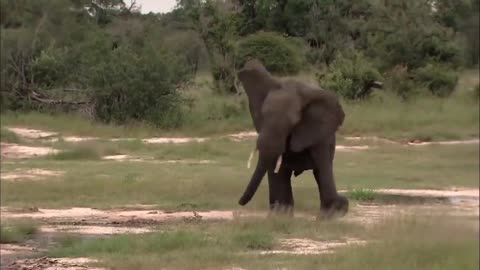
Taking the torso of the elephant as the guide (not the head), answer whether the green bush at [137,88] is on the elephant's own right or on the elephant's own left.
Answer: on the elephant's own right

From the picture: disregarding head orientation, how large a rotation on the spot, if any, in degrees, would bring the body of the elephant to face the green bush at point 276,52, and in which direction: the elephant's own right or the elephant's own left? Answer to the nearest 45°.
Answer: approximately 135° to the elephant's own right

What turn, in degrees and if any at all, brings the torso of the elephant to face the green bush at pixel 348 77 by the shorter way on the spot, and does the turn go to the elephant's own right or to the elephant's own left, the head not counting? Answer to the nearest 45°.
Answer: approximately 135° to the elephant's own right

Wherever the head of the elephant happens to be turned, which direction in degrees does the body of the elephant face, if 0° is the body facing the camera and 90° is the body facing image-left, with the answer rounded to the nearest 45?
approximately 45°
